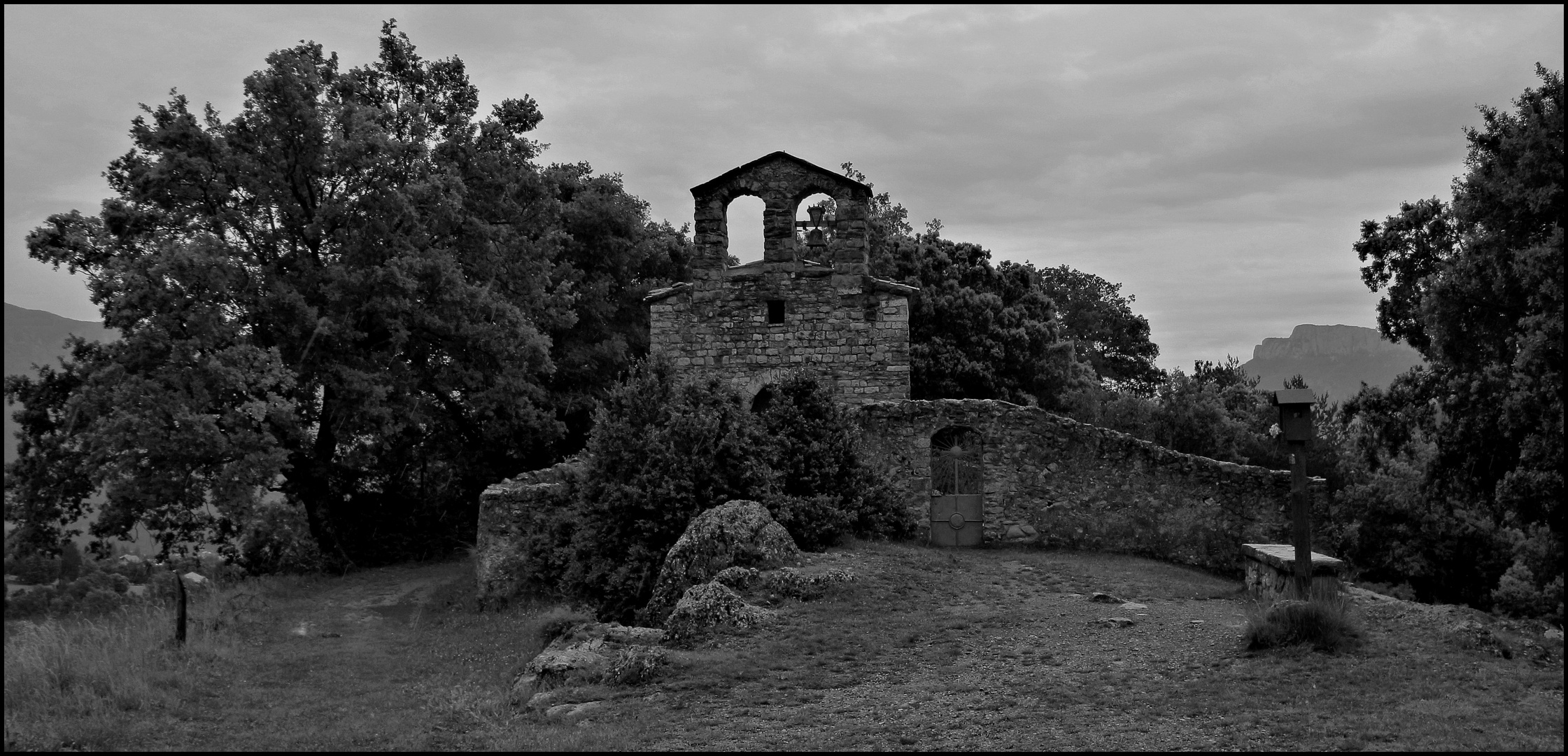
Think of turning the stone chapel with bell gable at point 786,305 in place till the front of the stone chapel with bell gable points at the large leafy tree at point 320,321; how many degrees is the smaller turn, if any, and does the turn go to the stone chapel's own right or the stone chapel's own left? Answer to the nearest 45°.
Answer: approximately 90° to the stone chapel's own right

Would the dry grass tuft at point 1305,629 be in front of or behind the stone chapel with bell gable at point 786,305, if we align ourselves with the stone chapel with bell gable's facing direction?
in front

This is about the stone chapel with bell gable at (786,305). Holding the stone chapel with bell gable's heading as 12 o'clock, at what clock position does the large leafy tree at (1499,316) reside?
The large leafy tree is roughly at 10 o'clock from the stone chapel with bell gable.

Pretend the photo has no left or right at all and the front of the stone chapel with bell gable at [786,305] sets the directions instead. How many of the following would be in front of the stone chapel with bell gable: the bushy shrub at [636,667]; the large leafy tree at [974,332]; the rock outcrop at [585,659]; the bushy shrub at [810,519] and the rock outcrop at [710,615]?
4

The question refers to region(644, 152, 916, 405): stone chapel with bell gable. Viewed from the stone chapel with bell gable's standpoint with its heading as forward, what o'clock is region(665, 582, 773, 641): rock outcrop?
The rock outcrop is roughly at 12 o'clock from the stone chapel with bell gable.

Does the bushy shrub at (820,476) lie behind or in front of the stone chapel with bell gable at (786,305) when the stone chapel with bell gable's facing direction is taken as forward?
in front

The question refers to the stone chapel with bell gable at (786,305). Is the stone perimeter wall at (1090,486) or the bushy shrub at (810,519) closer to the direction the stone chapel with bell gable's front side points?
the bushy shrub

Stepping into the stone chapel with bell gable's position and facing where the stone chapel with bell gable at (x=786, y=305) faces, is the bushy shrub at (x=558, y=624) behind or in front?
in front

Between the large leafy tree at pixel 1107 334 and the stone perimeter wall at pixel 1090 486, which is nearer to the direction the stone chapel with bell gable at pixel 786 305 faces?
the stone perimeter wall

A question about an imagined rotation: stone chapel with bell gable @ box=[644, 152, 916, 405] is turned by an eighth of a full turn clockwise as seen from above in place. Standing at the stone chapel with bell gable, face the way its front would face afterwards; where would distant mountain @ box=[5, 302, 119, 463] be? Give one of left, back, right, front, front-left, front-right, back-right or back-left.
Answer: front-right

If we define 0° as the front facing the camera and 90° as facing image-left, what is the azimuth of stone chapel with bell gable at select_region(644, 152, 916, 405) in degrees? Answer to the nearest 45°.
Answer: approximately 0°
